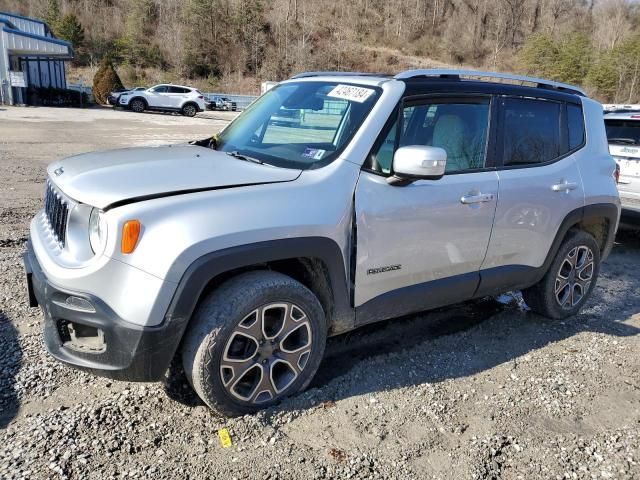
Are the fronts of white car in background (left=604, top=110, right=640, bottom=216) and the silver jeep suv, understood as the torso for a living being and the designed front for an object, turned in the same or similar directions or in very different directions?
very different directions

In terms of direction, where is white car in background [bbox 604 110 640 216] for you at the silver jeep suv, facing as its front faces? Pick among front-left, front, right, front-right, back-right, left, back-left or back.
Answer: back

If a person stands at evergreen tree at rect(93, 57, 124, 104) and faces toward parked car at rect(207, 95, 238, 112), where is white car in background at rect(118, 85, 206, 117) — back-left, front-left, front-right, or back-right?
front-right

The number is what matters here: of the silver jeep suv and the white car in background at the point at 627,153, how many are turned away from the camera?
1

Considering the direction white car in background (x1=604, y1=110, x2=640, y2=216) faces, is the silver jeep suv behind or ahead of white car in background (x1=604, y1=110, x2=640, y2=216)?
behind

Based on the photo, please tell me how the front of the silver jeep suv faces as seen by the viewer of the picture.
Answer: facing the viewer and to the left of the viewer

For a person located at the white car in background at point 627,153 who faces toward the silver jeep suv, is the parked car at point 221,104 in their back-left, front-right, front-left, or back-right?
back-right

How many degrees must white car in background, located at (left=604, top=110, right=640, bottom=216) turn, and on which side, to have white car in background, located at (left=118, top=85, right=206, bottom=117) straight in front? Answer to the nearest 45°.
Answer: approximately 45° to its left

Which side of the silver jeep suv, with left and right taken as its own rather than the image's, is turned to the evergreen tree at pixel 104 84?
right

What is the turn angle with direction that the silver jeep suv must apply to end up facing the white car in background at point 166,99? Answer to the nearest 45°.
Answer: approximately 135° to its right

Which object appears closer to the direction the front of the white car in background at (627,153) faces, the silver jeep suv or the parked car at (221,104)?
the parked car

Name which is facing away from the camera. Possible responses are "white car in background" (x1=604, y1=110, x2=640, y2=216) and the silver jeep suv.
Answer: the white car in background

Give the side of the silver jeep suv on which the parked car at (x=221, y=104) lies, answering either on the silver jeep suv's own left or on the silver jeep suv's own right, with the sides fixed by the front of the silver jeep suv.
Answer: on the silver jeep suv's own right

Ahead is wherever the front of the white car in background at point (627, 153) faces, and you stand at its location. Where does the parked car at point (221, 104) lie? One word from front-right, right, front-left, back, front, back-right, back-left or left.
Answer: front-left

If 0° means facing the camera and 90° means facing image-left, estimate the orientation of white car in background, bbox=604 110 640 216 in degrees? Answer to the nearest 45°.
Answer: approximately 180°
